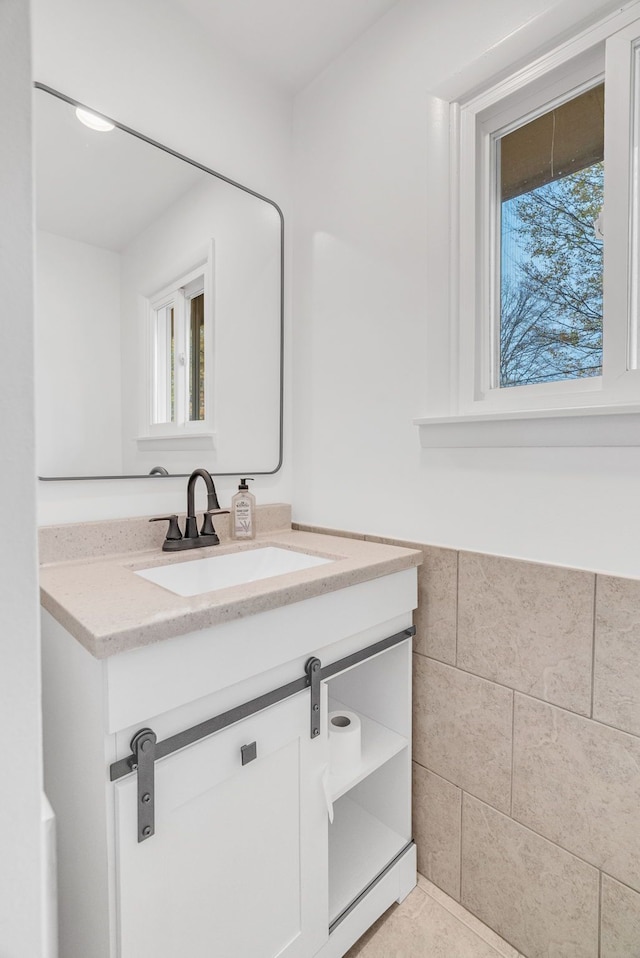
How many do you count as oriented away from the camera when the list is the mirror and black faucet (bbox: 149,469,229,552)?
0

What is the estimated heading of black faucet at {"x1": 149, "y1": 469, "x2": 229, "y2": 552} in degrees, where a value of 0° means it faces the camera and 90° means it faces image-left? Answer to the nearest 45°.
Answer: approximately 315°

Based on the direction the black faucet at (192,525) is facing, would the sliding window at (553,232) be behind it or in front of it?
in front
